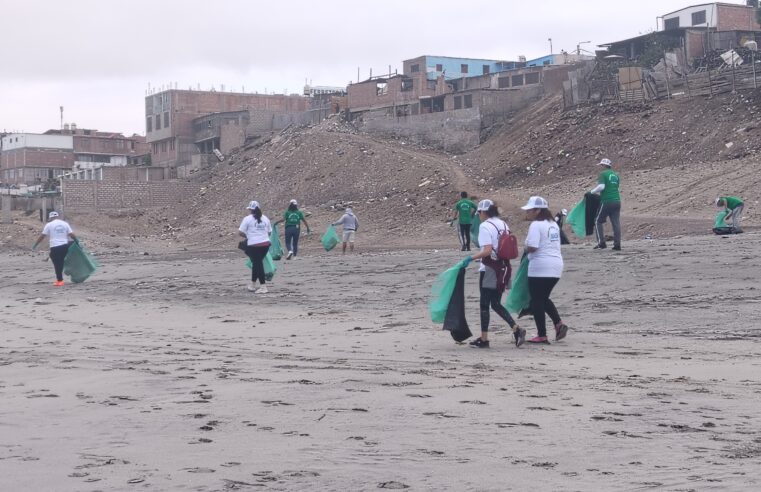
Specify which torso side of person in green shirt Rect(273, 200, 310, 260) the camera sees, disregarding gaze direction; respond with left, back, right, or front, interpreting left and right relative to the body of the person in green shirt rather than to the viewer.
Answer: back

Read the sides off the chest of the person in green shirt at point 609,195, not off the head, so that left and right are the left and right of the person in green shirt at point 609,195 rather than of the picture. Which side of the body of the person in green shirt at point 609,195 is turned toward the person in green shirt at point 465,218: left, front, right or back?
front

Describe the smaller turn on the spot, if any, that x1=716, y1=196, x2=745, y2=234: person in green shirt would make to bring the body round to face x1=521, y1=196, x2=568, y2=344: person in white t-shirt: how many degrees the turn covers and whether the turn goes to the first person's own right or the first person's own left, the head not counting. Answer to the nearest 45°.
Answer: approximately 90° to the first person's own left

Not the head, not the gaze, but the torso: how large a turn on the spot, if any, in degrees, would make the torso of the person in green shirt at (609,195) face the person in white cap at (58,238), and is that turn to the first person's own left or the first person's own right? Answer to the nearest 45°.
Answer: approximately 45° to the first person's own left

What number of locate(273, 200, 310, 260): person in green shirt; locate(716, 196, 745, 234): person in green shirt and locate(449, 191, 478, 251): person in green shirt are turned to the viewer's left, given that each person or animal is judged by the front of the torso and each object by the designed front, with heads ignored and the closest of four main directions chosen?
1

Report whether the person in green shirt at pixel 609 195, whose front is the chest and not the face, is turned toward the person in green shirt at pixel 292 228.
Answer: yes

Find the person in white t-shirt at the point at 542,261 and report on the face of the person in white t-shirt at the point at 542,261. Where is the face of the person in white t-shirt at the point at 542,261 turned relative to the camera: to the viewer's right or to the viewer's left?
to the viewer's left

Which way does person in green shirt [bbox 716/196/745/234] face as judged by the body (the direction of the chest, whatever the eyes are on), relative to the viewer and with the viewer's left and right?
facing to the left of the viewer
